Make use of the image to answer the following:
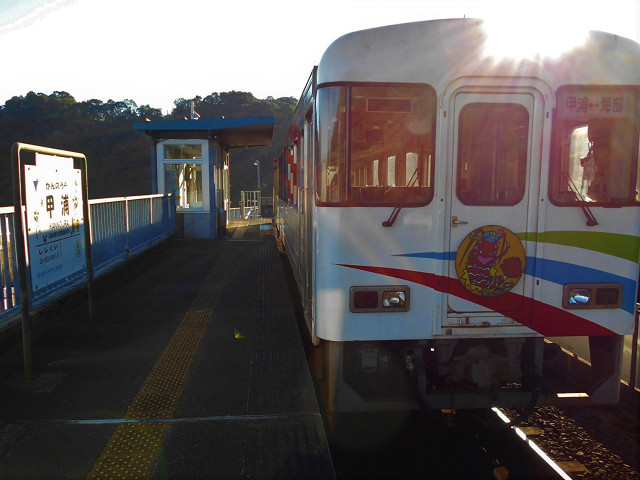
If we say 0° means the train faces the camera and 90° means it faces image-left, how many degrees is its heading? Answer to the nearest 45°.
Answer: approximately 0°

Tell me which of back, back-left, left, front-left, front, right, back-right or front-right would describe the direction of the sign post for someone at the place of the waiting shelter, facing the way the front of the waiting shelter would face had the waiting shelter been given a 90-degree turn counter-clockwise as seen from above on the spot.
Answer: back

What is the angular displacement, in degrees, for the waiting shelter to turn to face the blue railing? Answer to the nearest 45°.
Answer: approximately 90° to its right

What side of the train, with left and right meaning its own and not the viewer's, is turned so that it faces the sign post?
right

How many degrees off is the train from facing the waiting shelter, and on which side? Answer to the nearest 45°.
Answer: approximately 135° to its right

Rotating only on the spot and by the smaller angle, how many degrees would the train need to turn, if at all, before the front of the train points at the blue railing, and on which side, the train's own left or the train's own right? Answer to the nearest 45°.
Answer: approximately 135° to the train's own right
